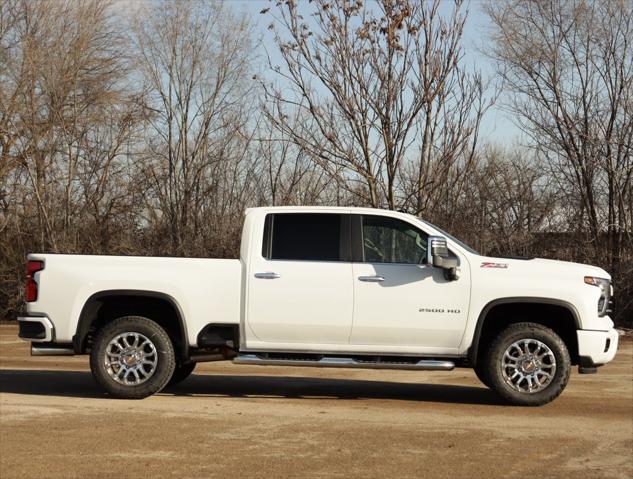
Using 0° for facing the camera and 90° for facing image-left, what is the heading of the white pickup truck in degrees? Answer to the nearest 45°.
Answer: approximately 270°
